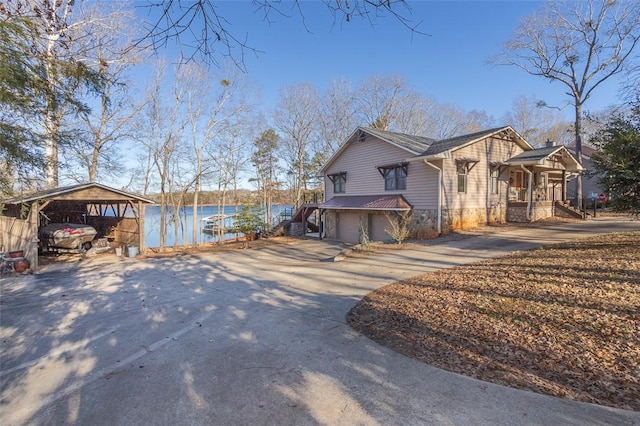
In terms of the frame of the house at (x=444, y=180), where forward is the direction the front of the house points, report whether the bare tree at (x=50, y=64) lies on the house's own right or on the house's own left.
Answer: on the house's own right

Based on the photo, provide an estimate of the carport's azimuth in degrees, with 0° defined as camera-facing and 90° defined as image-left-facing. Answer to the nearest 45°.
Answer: approximately 315°

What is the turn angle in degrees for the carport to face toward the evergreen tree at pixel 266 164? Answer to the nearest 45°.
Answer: approximately 90° to its left

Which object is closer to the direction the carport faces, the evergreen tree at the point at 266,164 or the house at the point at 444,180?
the house

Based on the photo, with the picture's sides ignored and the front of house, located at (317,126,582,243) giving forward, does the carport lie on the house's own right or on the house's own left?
on the house's own right
